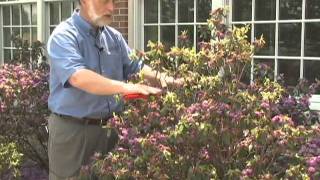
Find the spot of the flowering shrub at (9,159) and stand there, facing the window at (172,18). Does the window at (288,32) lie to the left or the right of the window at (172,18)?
right

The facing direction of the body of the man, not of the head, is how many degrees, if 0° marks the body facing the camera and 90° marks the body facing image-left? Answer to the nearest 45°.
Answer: approximately 315°

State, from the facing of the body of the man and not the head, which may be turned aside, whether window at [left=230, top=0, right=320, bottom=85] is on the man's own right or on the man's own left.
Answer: on the man's own left

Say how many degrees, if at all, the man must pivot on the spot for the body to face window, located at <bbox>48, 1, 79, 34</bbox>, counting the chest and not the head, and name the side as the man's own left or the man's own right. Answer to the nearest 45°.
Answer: approximately 135° to the man's own left

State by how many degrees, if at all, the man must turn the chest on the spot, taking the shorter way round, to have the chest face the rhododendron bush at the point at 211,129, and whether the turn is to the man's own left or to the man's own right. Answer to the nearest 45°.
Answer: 0° — they already face it

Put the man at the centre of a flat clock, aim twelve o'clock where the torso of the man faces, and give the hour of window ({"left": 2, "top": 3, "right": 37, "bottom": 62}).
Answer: The window is roughly at 7 o'clock from the man.

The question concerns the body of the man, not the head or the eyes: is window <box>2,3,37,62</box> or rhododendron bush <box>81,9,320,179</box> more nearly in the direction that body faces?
the rhododendron bush

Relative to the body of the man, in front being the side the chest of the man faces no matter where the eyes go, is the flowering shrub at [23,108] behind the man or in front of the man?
behind

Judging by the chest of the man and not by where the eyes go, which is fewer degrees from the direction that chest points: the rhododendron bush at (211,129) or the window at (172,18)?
the rhododendron bush

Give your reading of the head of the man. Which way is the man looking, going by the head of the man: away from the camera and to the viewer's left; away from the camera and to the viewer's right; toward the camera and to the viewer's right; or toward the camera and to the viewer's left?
toward the camera and to the viewer's right
